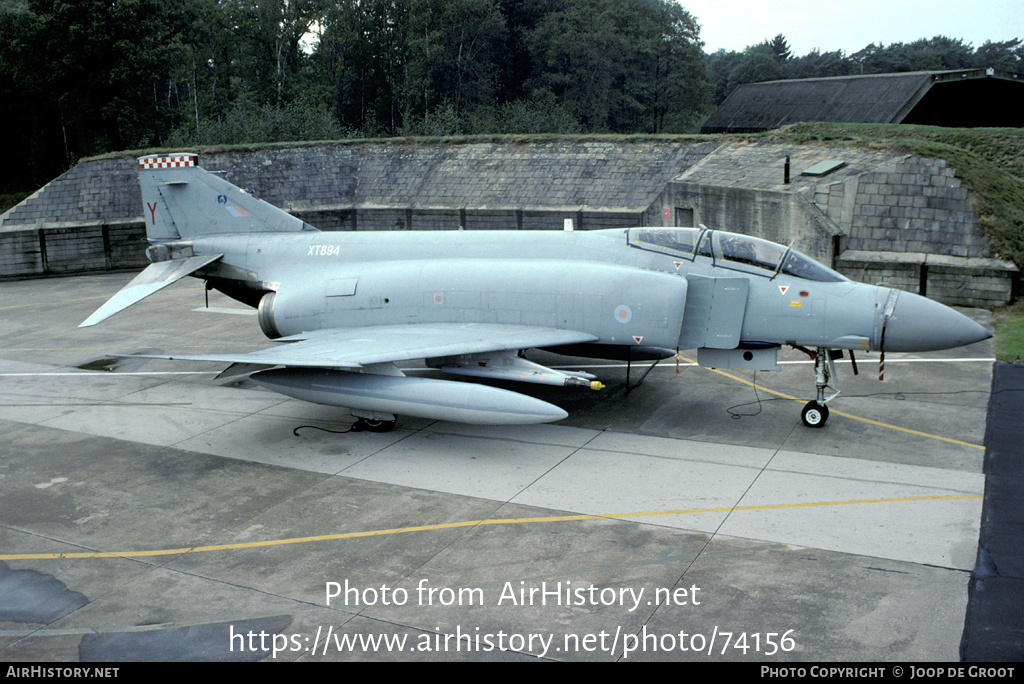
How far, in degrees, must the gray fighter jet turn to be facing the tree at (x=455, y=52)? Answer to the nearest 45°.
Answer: approximately 90° to its left

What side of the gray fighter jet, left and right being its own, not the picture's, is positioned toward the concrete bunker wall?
left

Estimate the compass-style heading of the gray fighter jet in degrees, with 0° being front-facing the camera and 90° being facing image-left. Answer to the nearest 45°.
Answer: approximately 270°
